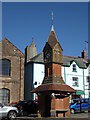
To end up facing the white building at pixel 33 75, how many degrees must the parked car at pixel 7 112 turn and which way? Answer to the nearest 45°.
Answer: approximately 90° to its left

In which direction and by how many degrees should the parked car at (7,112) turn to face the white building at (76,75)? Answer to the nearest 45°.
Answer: approximately 45° to its left

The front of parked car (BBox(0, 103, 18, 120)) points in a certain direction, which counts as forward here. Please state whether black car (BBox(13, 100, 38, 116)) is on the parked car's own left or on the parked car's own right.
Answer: on the parked car's own left

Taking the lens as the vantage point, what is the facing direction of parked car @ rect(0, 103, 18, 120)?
facing to the right of the viewer

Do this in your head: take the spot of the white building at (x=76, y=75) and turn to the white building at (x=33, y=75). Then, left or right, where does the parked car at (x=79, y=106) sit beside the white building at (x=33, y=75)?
left
